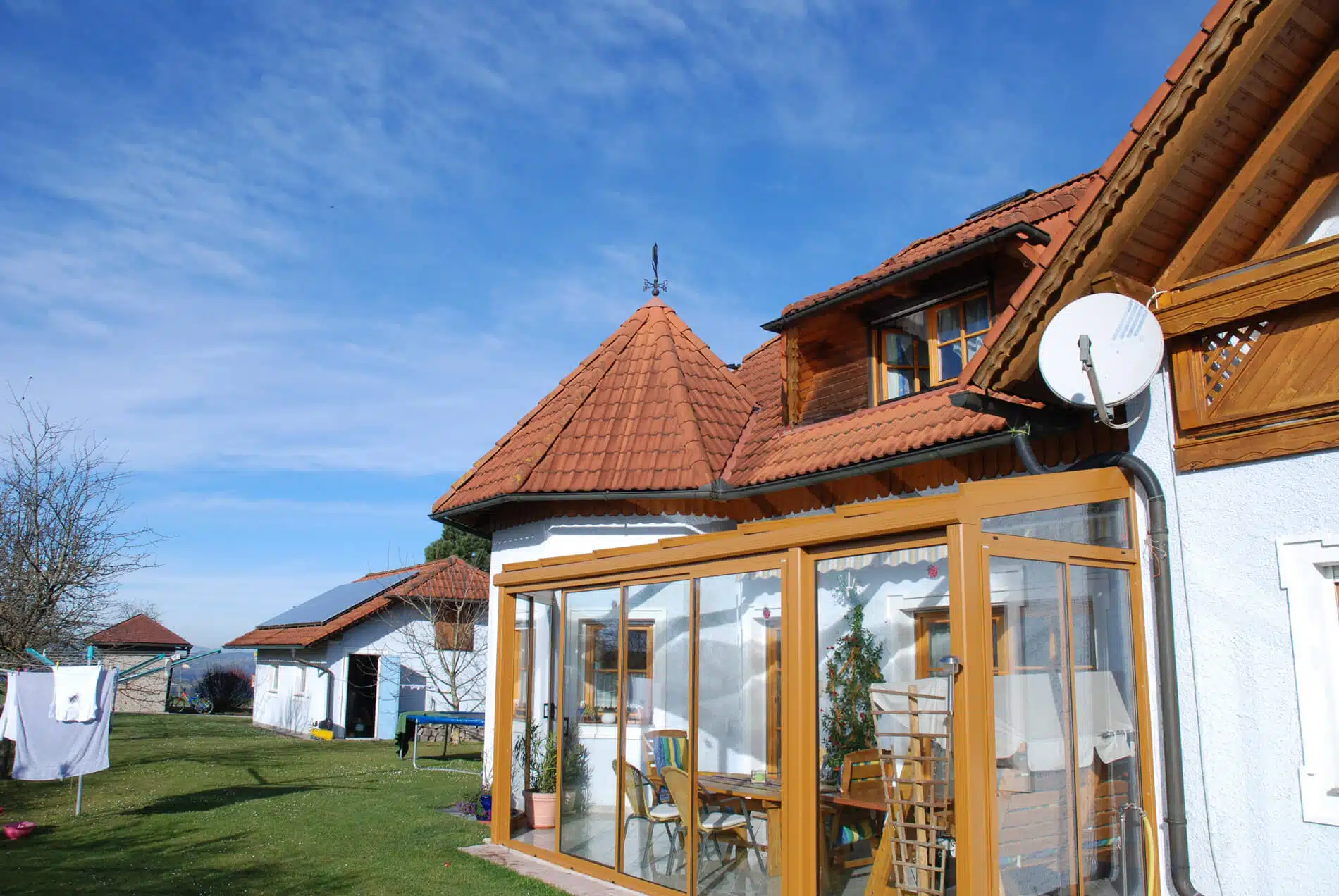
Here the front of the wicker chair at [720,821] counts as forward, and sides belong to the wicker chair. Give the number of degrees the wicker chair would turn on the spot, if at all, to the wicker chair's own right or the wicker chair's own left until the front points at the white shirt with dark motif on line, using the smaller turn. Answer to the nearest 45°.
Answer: approximately 135° to the wicker chair's own left

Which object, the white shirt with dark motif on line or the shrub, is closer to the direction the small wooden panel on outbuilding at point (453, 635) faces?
the white shirt with dark motif on line

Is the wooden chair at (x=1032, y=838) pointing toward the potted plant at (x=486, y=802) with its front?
yes

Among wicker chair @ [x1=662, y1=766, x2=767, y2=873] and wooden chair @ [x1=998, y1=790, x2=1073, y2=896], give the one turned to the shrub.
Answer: wooden chair @ [x1=998, y1=790, x2=1073, y2=896]

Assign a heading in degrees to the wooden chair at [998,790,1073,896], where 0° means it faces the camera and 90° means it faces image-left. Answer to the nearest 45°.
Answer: approximately 135°

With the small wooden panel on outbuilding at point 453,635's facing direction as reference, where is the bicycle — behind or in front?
behind
